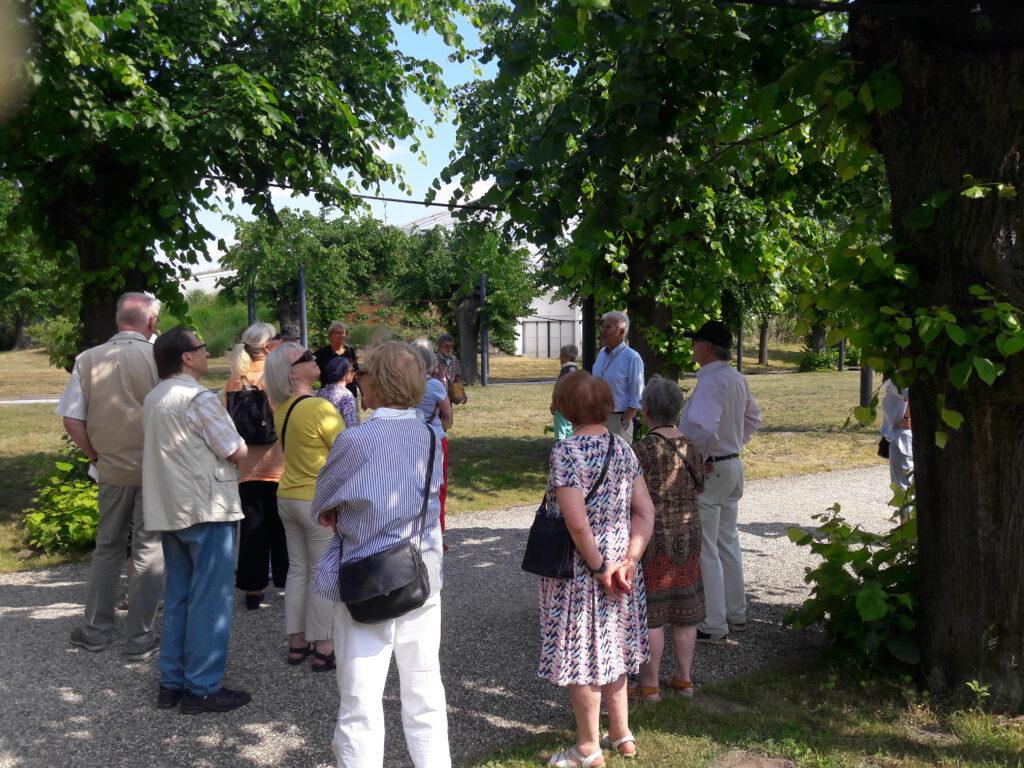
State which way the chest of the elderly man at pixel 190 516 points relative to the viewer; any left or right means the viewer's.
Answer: facing away from the viewer and to the right of the viewer

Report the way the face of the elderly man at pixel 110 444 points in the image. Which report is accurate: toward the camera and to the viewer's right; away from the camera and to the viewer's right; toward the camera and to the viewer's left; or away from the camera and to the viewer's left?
away from the camera and to the viewer's right

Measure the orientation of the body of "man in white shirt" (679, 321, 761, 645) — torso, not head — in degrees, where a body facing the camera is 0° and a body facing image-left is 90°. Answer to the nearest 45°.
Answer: approximately 135°

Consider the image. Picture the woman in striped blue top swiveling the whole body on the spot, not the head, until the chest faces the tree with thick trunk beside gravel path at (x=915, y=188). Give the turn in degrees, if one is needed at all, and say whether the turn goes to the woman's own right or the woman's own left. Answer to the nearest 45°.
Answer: approximately 135° to the woman's own right

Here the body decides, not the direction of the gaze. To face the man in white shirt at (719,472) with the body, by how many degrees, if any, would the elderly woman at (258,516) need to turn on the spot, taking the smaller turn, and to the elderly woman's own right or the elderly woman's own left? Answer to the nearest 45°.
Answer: approximately 90° to the elderly woman's own right

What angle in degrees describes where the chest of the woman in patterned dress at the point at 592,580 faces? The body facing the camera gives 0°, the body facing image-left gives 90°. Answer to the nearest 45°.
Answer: approximately 135°

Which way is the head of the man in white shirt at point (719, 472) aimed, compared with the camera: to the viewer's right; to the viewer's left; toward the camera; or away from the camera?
to the viewer's left

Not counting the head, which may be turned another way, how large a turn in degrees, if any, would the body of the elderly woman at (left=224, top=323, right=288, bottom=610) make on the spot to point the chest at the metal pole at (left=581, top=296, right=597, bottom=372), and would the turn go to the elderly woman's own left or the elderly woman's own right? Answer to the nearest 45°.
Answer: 0° — they already face it

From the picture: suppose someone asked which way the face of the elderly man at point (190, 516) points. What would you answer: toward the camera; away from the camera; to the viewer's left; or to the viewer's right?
to the viewer's right

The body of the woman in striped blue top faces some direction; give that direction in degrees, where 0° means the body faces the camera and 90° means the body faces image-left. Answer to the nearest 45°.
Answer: approximately 135°
